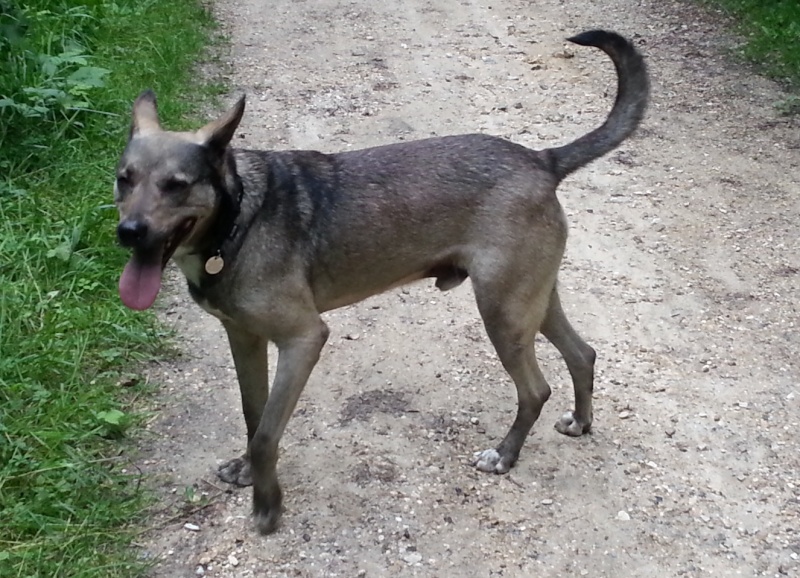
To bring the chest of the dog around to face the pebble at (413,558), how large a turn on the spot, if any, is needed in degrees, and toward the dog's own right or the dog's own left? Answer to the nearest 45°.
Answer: approximately 90° to the dog's own left

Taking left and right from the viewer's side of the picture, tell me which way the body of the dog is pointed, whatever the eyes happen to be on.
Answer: facing the viewer and to the left of the viewer
